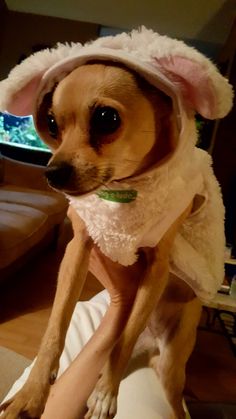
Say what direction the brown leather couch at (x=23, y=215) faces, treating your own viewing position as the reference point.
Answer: facing the viewer and to the right of the viewer

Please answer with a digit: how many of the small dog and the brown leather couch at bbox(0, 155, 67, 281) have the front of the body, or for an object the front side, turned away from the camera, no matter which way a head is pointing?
0

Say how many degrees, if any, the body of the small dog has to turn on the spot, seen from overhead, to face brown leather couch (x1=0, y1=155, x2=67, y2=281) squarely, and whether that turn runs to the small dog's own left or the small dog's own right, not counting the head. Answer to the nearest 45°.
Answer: approximately 135° to the small dog's own right
